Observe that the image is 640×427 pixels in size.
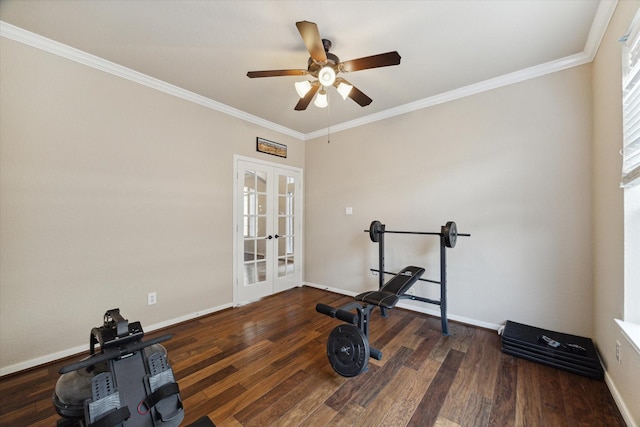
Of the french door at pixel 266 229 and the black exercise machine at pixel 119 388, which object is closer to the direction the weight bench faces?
the black exercise machine

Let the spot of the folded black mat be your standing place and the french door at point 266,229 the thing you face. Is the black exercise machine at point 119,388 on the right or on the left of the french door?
left

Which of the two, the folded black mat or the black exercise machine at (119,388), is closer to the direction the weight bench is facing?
the black exercise machine

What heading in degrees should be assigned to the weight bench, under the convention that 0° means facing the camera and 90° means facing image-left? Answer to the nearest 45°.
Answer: approximately 45°

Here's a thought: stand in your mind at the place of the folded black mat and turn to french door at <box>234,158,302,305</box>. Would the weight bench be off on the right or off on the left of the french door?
left

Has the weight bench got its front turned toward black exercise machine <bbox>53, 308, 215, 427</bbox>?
yes

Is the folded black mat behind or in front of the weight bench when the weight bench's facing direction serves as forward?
behind

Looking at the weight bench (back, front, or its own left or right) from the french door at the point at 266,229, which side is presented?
right
